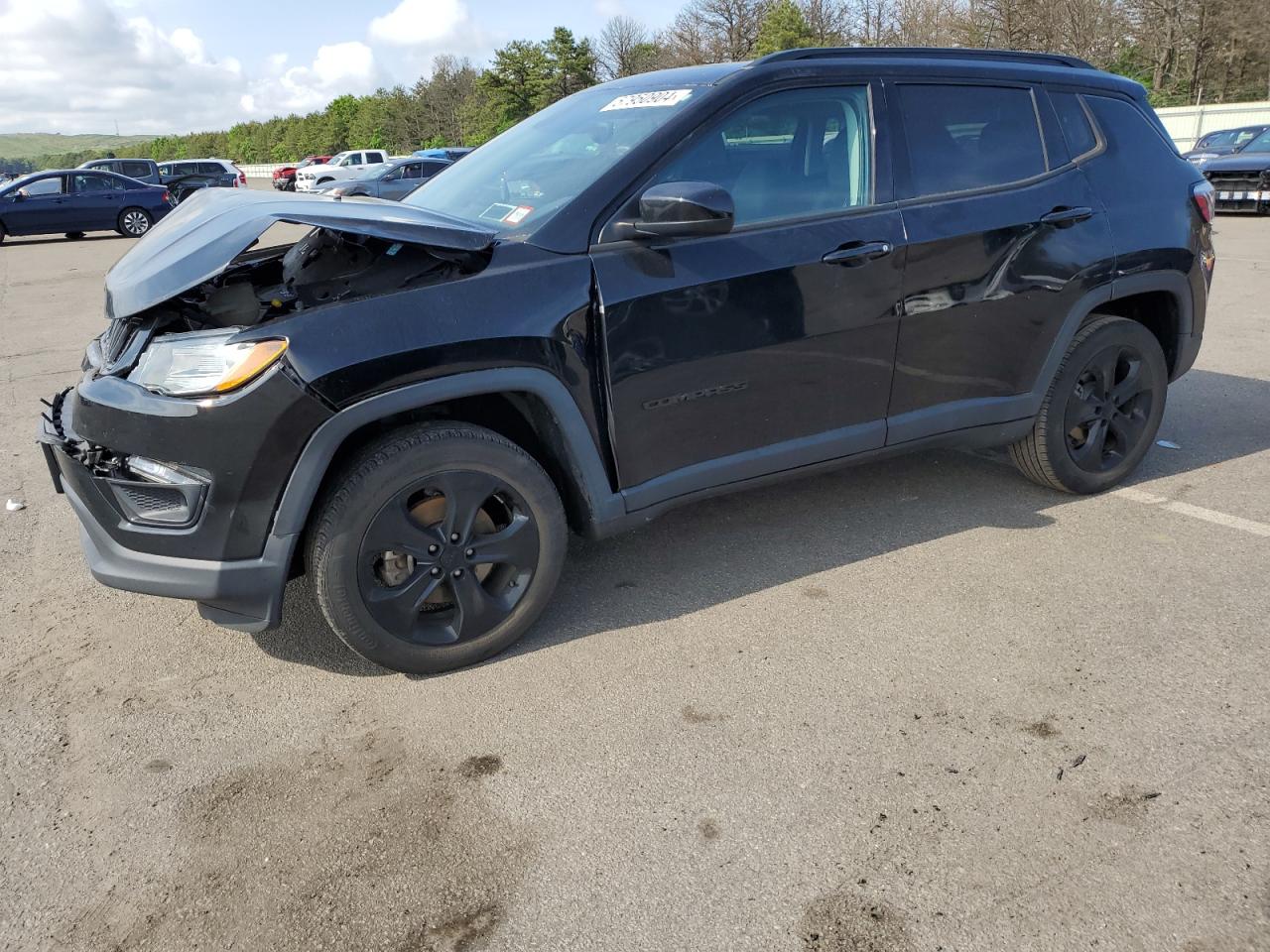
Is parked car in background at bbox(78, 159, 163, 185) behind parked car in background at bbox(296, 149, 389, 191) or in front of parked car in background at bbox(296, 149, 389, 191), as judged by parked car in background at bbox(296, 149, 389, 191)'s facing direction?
in front

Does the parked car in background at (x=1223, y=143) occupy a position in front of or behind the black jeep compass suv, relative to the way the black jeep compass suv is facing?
behind

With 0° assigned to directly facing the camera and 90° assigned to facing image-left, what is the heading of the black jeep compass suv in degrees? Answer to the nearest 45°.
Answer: approximately 45°

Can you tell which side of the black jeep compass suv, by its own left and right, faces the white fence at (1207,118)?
back

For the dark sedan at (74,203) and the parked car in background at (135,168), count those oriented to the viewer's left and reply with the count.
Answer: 2

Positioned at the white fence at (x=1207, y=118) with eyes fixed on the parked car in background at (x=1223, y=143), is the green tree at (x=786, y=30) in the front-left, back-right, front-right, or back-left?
back-right

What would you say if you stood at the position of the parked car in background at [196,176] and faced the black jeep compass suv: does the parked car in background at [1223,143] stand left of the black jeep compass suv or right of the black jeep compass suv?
left

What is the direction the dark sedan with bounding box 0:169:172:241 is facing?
to the viewer's left

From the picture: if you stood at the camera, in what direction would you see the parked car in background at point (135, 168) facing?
facing to the left of the viewer
